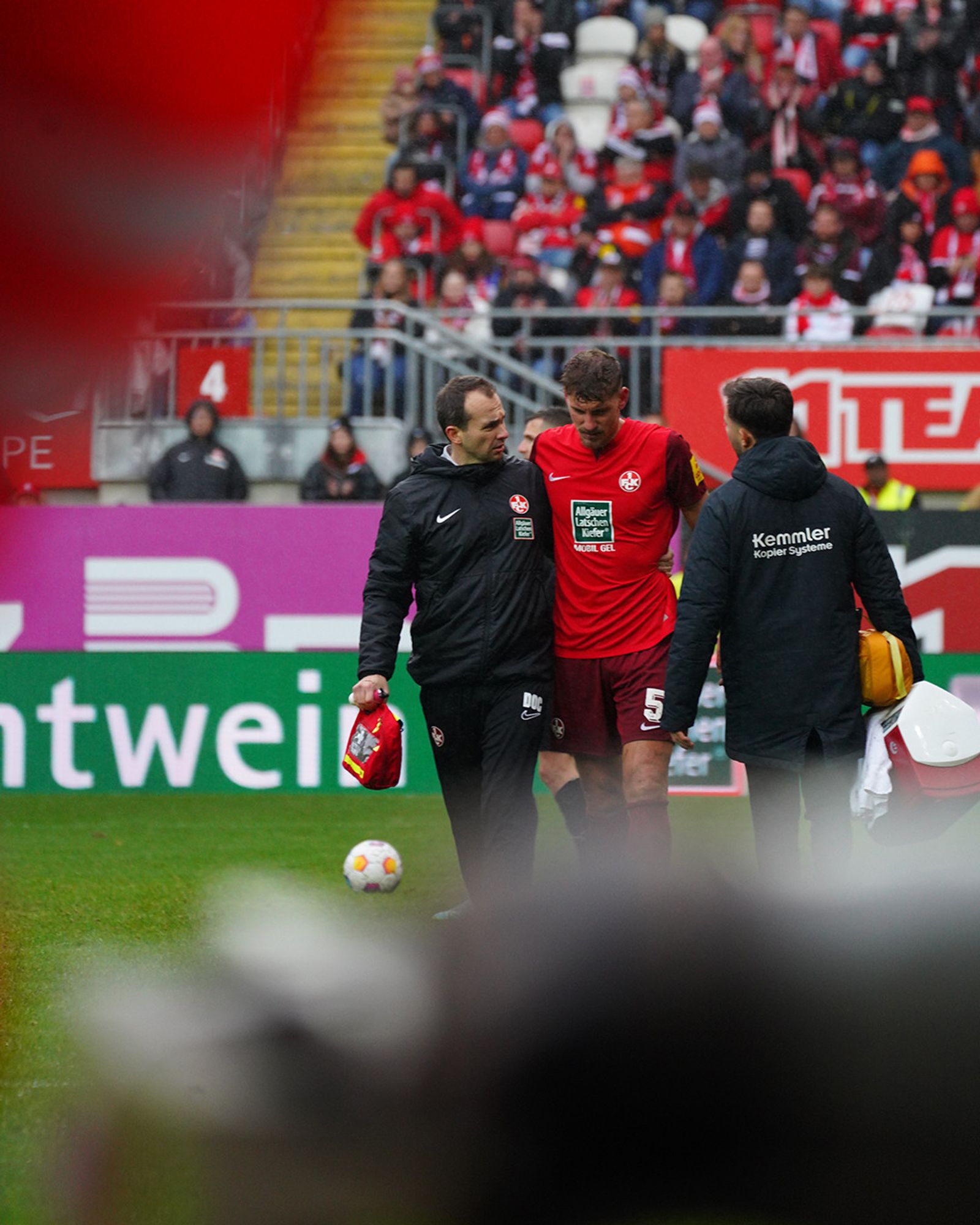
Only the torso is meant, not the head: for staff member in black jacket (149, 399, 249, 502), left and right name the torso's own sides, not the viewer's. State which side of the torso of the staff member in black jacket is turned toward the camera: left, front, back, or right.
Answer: front

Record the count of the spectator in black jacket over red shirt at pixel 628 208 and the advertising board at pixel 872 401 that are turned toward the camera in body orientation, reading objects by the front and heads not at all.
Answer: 2

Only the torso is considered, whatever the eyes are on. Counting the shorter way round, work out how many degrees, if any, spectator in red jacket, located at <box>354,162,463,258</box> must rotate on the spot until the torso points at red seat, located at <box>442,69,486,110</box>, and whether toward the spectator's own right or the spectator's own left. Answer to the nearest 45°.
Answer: approximately 180°

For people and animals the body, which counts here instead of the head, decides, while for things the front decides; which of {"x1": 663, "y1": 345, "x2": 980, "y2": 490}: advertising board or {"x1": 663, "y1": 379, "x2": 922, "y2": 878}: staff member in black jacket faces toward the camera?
the advertising board

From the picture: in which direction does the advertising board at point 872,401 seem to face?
toward the camera

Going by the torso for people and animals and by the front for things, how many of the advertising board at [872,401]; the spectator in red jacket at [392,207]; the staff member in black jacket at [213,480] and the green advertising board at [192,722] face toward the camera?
4

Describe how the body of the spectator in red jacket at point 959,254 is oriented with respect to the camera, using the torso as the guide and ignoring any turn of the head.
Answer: toward the camera

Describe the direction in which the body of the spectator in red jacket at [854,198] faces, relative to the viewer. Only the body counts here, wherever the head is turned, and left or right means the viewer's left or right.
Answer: facing the viewer

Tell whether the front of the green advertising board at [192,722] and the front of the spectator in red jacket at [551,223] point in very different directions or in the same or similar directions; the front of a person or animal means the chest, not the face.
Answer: same or similar directions

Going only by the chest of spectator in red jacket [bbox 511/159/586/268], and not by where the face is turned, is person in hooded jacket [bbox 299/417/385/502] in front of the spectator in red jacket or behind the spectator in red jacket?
in front

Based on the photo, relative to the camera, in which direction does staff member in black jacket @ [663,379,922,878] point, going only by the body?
away from the camera

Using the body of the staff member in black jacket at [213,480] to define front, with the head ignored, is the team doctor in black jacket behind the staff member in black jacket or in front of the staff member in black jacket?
in front

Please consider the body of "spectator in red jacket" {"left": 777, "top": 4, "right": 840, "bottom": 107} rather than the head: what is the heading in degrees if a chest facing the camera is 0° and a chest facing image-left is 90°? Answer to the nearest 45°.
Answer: approximately 45°

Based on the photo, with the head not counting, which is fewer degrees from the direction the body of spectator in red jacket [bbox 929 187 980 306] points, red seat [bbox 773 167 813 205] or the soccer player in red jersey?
the soccer player in red jersey
